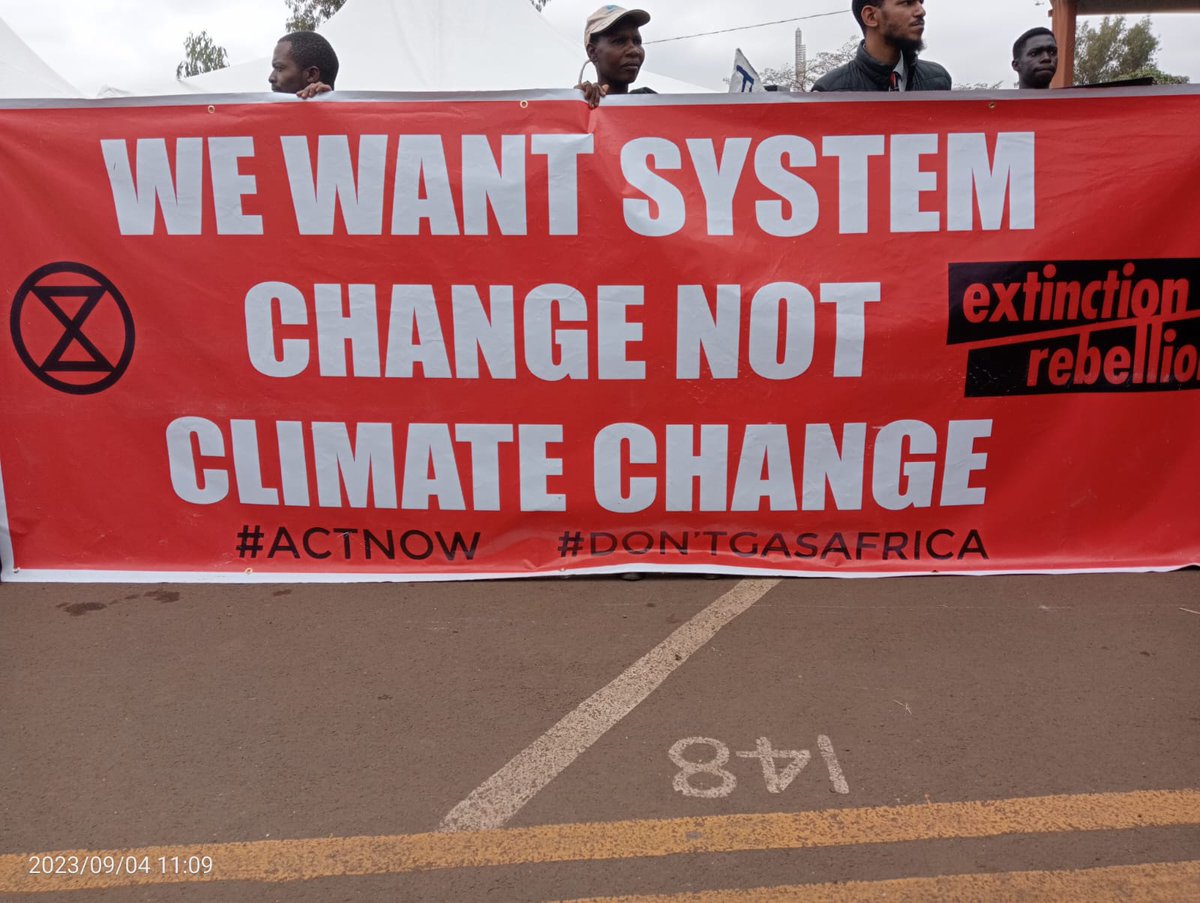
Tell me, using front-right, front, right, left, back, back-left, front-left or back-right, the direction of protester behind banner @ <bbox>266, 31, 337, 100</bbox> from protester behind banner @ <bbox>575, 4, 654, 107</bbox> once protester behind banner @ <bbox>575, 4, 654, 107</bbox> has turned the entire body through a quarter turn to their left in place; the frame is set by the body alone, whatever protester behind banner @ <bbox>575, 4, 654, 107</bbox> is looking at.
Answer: back-left

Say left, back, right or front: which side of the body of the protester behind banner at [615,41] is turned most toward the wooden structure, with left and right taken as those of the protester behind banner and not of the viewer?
left

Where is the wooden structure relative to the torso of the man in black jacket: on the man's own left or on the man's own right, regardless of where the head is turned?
on the man's own left

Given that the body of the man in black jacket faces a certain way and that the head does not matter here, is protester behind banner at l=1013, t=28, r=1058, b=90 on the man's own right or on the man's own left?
on the man's own left

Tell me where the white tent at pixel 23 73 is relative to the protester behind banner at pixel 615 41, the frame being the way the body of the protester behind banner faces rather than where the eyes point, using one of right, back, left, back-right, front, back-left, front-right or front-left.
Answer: back

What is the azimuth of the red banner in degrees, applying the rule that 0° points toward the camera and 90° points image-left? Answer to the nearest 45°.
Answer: approximately 0°

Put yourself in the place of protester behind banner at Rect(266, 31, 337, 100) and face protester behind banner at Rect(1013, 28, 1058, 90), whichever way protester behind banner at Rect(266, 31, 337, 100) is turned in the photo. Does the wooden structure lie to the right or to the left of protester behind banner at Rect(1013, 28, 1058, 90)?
left

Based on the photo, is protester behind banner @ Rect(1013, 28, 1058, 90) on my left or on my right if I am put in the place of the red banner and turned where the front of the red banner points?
on my left

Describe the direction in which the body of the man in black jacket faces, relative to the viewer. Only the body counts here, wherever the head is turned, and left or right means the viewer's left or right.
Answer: facing the viewer and to the right of the viewer

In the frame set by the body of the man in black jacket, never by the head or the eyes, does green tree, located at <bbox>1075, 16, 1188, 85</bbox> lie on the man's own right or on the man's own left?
on the man's own left
